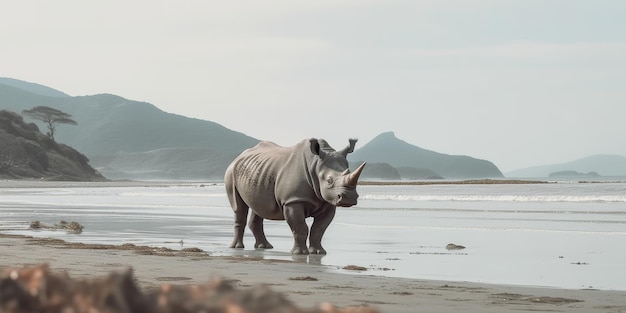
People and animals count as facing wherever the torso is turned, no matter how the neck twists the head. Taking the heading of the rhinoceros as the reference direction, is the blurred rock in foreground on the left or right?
on its right

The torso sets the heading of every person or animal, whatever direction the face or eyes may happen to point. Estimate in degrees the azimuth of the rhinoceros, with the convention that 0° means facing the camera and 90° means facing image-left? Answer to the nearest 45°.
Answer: approximately 315°
